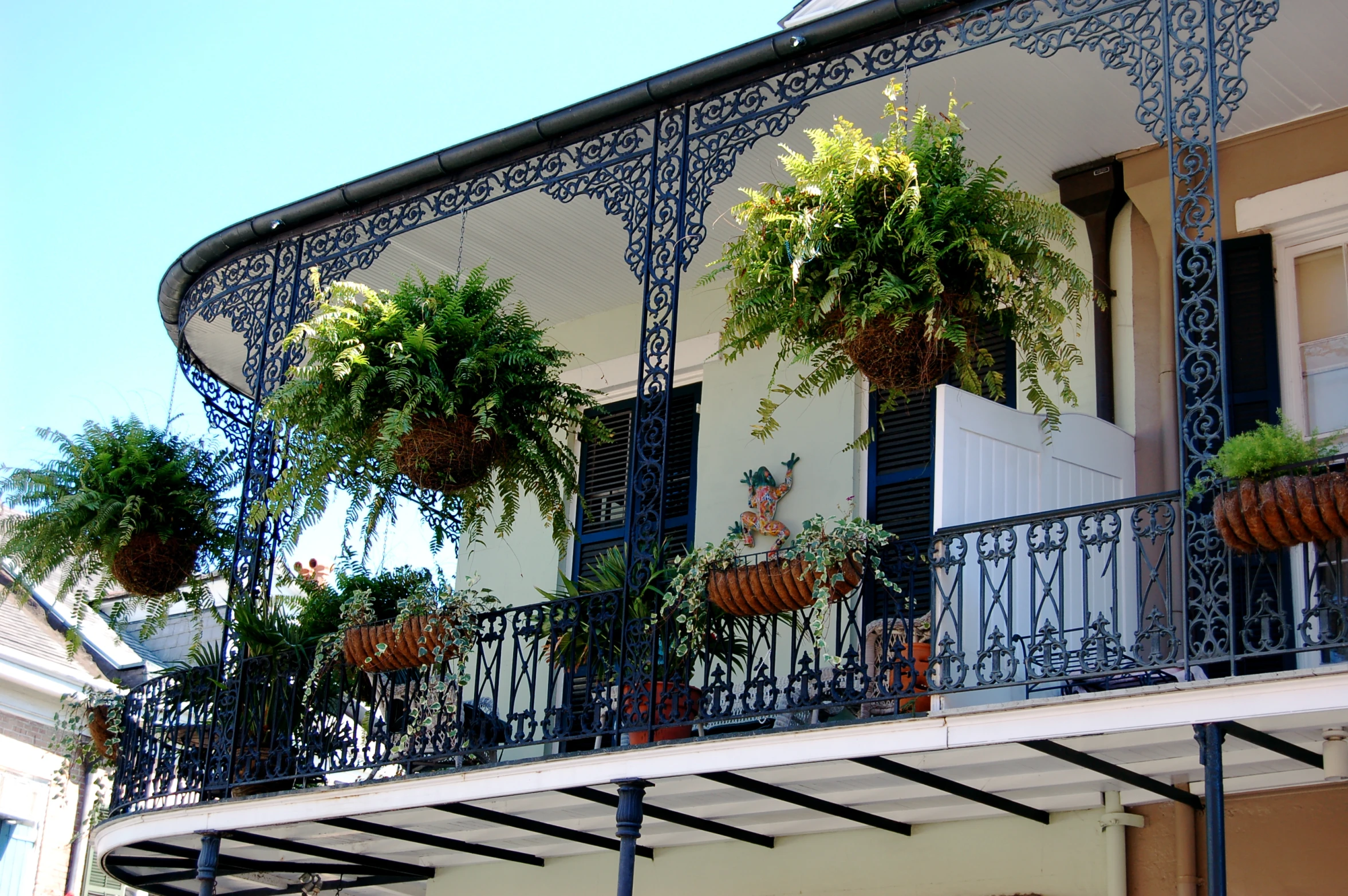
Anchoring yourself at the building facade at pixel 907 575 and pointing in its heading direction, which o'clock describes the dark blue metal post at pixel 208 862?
The dark blue metal post is roughly at 2 o'clock from the building facade.

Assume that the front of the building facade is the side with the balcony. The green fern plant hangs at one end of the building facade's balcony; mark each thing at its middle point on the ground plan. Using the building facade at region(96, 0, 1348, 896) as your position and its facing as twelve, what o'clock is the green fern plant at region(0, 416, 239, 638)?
The green fern plant is roughly at 2 o'clock from the building facade.

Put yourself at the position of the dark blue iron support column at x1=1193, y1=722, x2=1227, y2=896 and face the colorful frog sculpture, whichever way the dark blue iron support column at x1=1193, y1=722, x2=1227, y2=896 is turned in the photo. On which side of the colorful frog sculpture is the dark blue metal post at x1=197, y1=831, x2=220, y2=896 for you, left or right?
left

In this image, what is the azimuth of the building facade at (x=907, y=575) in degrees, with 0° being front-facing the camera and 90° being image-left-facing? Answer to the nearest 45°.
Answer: approximately 45°

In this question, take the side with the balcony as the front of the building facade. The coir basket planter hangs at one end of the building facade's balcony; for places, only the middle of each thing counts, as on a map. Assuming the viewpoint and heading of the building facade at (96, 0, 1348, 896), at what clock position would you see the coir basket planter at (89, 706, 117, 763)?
The coir basket planter is roughly at 2 o'clock from the building facade.

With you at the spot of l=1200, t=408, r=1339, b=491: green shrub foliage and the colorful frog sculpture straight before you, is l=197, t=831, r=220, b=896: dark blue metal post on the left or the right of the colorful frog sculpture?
left

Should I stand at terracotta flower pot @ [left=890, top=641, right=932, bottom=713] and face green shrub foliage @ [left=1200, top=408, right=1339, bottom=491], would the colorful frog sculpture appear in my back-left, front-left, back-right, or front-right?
back-left
